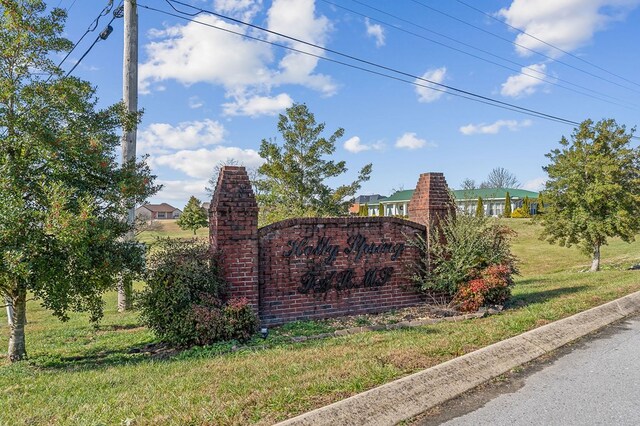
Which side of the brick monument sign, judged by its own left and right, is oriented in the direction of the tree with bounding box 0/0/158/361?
right

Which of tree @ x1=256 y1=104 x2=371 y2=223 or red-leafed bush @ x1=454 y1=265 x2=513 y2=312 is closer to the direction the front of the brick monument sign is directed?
the red-leafed bush

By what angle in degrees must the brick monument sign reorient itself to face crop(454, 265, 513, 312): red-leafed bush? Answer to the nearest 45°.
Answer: approximately 45° to its left

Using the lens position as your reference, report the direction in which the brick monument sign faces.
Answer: facing the viewer and to the right of the viewer

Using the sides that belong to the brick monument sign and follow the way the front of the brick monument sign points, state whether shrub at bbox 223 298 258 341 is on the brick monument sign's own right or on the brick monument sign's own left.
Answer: on the brick monument sign's own right

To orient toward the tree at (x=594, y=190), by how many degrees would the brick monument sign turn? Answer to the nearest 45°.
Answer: approximately 90° to its left

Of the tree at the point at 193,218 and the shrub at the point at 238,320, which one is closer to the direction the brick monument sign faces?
the shrub

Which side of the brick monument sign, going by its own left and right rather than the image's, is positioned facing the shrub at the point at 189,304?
right

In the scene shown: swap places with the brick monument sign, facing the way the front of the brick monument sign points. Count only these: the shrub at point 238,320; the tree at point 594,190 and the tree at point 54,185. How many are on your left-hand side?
1

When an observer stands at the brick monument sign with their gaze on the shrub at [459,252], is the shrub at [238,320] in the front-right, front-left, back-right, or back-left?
back-right
